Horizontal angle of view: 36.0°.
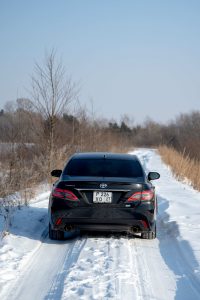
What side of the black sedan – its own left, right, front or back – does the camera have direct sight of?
back
